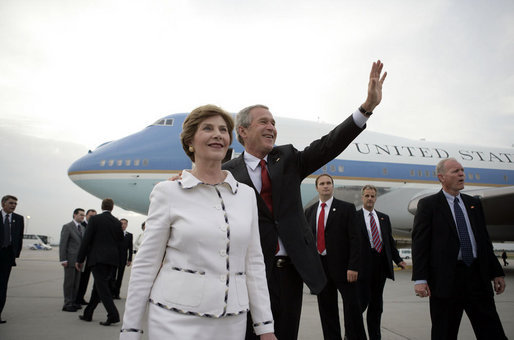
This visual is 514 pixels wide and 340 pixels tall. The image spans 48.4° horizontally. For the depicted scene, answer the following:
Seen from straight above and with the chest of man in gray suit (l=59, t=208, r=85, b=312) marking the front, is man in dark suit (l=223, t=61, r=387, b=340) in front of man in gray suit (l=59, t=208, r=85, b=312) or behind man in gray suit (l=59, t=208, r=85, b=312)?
in front

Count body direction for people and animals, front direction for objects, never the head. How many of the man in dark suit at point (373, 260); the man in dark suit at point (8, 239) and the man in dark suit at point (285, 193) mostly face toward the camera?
3

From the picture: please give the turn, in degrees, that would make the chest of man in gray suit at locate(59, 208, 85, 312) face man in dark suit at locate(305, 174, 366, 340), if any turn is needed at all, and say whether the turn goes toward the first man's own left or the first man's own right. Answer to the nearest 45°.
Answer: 0° — they already face them

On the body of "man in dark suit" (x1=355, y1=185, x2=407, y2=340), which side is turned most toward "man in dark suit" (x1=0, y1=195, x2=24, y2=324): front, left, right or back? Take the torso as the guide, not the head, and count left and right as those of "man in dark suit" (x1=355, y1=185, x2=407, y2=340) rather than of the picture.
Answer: right

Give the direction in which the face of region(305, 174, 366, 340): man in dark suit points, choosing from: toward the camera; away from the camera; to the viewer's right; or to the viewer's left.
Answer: toward the camera

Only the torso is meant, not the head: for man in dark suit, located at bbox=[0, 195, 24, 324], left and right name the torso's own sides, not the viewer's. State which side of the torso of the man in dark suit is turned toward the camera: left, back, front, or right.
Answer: front

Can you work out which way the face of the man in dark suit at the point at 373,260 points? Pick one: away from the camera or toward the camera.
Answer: toward the camera

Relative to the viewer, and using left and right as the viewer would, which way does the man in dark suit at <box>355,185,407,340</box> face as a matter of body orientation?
facing the viewer

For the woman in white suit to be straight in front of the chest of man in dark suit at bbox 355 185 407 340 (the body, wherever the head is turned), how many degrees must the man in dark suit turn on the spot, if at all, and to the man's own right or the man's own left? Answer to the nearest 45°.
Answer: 0° — they already face them

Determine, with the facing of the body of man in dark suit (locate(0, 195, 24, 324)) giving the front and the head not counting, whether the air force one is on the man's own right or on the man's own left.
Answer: on the man's own left

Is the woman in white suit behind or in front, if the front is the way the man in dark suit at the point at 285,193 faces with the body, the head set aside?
in front

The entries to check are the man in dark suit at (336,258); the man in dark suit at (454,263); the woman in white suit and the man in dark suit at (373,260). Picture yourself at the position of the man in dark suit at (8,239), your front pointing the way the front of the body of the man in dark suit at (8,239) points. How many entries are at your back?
0

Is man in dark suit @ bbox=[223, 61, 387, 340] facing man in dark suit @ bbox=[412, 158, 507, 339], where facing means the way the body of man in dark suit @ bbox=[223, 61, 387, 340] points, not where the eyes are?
no
